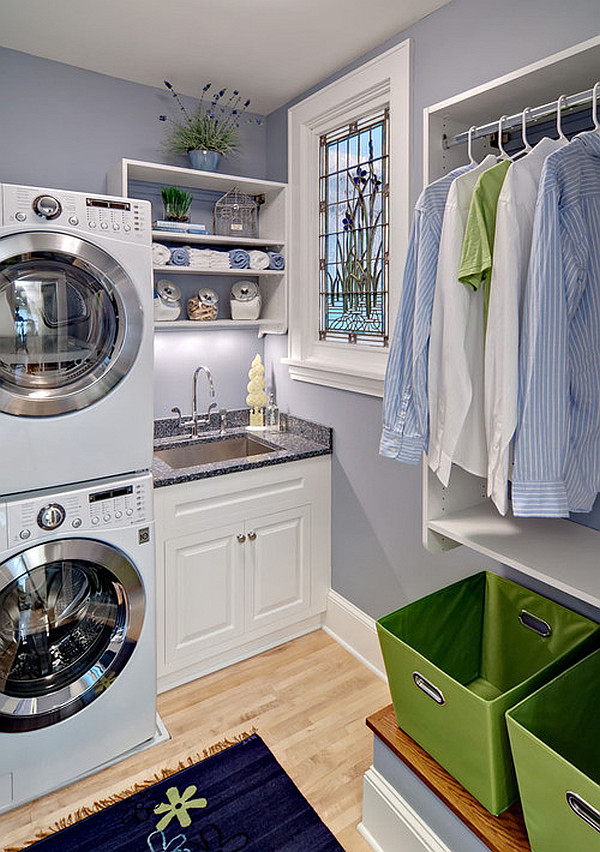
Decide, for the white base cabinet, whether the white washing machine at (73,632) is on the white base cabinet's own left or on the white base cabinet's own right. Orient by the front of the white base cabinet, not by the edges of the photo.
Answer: on the white base cabinet's own right

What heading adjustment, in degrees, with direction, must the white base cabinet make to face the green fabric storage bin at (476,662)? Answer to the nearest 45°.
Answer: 0° — it already faces it

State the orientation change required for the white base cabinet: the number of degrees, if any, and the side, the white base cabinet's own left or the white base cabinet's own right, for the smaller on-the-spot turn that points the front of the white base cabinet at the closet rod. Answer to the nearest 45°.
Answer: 0° — it already faces it

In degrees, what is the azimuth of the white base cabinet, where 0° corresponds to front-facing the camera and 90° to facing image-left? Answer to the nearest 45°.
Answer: approximately 315°
